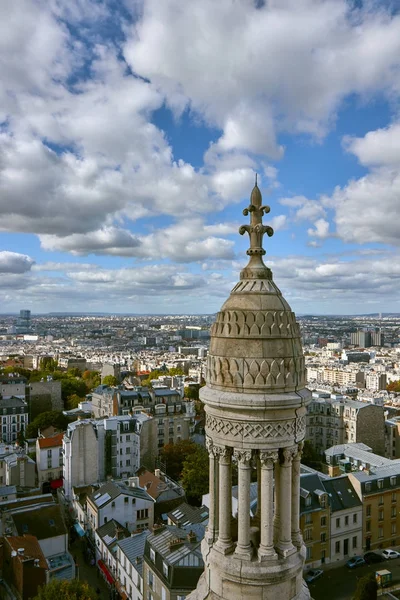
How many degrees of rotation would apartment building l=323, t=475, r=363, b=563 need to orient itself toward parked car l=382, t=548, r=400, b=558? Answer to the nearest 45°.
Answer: approximately 45° to its left

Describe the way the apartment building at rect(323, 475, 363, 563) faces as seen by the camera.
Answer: facing the viewer and to the right of the viewer

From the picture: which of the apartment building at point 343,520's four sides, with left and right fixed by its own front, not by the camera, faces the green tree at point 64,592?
right

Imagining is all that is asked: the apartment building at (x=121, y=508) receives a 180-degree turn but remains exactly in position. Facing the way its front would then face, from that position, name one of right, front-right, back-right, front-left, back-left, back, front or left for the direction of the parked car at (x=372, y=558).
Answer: front-right

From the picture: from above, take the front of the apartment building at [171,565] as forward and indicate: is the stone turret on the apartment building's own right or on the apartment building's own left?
on the apartment building's own left

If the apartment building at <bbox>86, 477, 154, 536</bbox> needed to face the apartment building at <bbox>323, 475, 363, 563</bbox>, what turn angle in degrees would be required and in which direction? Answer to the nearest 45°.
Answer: approximately 135° to its left

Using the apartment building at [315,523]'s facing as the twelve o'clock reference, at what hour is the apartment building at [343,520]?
the apartment building at [343,520] is roughly at 9 o'clock from the apartment building at [315,523].

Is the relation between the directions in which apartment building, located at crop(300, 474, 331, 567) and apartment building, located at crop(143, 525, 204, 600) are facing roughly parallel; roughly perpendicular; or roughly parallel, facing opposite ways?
roughly perpendicular

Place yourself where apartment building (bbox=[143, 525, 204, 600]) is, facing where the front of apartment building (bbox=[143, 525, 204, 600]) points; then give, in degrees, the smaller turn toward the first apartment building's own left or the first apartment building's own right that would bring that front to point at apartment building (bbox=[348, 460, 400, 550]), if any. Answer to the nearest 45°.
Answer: approximately 180°

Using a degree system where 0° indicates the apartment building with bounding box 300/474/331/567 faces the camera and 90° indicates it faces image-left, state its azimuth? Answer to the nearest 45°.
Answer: approximately 315°

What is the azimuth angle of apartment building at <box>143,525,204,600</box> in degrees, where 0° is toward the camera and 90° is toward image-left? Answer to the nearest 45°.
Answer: approximately 45°

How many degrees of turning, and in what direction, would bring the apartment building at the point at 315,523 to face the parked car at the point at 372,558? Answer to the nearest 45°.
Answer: approximately 90° to its left

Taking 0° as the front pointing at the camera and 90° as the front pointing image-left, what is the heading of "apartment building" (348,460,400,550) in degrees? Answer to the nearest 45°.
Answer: approximately 315°
